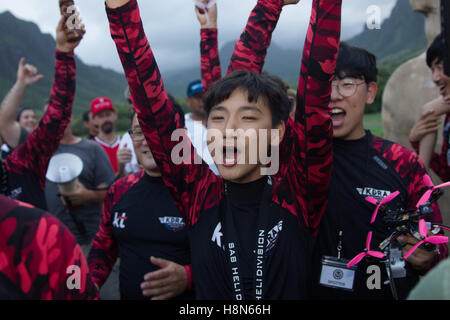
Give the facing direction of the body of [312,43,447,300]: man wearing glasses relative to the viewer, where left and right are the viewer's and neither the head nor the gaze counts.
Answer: facing the viewer and to the left of the viewer

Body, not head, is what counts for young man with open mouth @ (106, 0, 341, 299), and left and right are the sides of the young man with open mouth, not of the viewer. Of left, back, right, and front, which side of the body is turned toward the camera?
front

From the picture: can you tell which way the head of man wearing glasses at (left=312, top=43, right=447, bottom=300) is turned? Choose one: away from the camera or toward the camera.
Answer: toward the camera

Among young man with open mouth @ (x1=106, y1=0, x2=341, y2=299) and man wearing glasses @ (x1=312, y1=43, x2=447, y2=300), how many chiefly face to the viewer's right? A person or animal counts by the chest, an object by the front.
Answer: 0
